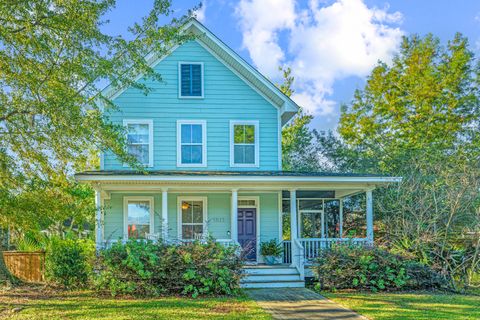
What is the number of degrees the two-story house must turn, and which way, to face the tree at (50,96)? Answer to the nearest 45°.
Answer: approximately 45° to its right

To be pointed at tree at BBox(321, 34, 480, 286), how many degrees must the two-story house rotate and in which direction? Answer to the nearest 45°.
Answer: approximately 135° to its left

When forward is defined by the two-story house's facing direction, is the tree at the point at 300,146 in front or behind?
behind

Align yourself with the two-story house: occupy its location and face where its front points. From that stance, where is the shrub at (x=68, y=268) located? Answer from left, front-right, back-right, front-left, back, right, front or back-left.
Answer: front-right

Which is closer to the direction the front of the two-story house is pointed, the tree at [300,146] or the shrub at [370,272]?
the shrub

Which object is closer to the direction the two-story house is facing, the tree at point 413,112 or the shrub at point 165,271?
the shrub

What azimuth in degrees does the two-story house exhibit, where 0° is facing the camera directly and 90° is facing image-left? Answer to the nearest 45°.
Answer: approximately 0°

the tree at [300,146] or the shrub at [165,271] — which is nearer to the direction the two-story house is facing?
the shrub

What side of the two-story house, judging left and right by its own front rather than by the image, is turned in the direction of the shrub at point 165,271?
front
